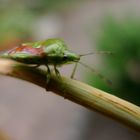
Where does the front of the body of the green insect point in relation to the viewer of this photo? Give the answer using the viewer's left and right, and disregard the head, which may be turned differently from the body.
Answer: facing to the right of the viewer
